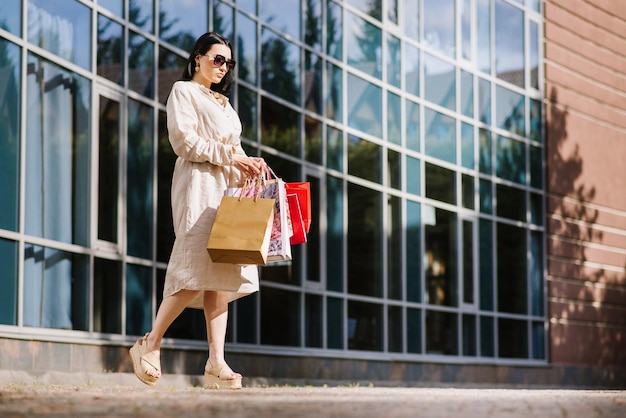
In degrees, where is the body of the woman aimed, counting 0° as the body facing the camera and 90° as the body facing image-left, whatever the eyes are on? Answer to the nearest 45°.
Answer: approximately 315°

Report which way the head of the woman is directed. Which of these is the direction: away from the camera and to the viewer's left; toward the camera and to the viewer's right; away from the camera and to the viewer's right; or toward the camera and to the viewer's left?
toward the camera and to the viewer's right
